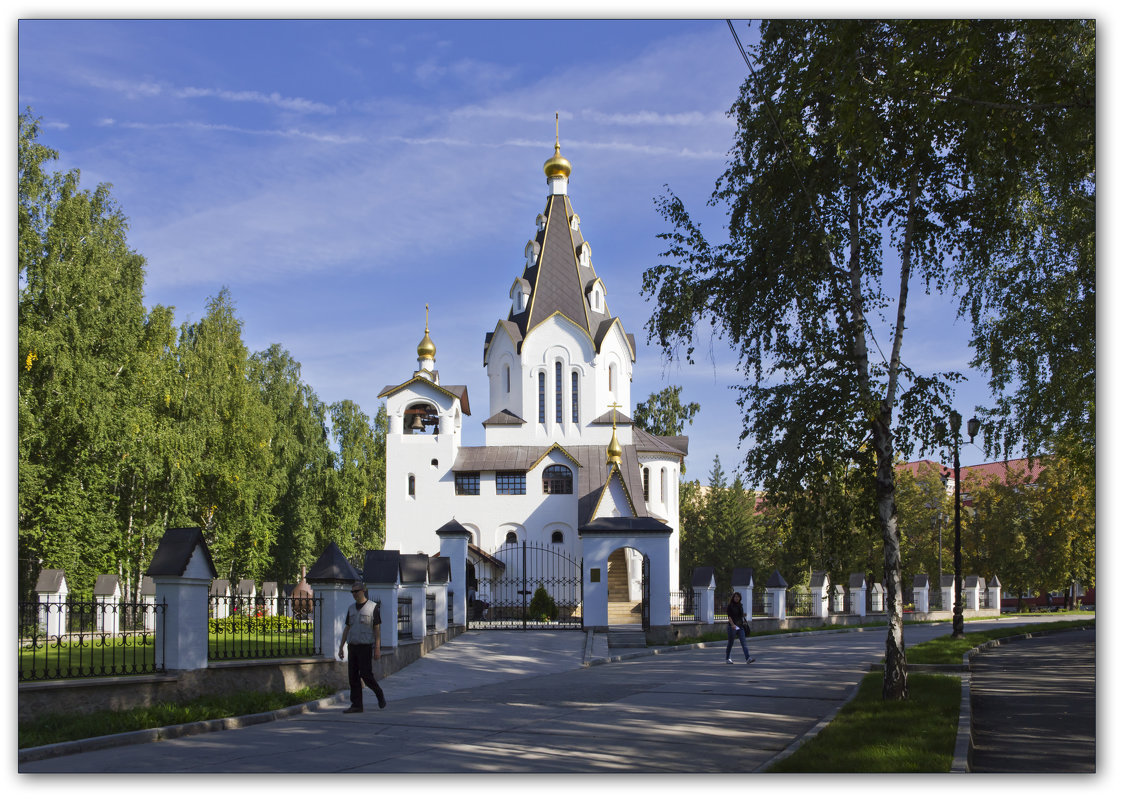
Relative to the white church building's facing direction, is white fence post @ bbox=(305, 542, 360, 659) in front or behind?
in front

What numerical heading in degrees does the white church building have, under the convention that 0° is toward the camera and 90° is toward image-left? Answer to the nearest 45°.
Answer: approximately 0°

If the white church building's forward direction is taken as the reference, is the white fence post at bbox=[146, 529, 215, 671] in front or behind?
in front

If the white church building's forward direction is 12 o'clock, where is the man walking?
The man walking is roughly at 12 o'clock from the white church building.

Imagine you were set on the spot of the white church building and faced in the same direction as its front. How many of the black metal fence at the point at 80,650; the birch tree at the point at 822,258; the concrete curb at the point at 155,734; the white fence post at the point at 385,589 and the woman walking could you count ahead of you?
5

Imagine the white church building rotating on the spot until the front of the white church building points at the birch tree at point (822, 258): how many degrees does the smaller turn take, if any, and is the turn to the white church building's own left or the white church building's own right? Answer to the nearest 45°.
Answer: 0° — it already faces it

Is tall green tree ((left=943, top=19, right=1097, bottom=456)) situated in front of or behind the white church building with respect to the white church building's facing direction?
in front

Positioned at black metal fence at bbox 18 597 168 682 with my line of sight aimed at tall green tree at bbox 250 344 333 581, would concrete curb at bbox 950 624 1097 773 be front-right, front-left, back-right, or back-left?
back-right
